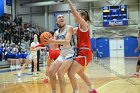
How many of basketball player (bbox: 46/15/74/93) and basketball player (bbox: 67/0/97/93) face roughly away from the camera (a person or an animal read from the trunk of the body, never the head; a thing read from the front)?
0

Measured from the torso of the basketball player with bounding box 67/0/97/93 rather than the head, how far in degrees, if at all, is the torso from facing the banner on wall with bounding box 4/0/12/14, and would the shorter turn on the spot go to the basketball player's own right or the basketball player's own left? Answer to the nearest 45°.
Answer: approximately 90° to the basketball player's own right

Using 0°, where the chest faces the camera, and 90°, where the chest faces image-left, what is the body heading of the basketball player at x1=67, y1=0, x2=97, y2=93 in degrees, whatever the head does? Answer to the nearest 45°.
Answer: approximately 90°

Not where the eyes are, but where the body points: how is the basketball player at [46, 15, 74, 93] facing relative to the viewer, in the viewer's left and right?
facing the viewer and to the left of the viewer

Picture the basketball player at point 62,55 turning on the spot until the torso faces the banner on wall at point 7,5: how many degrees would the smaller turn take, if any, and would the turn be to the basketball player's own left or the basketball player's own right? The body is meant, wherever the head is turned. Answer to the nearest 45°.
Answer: approximately 135° to the basketball player's own right
